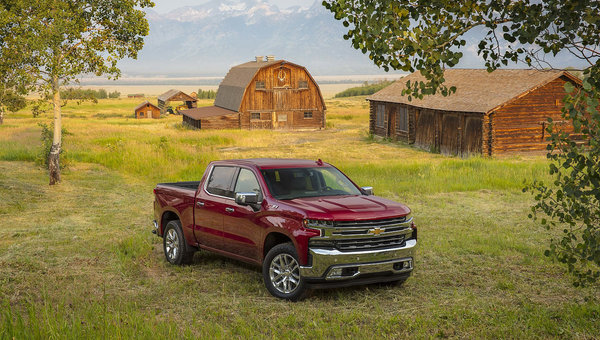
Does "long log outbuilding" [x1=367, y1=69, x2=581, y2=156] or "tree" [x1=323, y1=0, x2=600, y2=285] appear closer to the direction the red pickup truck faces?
the tree

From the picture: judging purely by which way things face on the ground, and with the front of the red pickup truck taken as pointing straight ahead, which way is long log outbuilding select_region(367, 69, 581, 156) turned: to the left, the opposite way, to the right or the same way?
to the right

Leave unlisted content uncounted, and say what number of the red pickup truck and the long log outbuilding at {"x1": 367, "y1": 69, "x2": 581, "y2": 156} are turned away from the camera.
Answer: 0

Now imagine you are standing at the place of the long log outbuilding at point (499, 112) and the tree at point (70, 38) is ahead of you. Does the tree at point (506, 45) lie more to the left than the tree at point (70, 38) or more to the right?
left

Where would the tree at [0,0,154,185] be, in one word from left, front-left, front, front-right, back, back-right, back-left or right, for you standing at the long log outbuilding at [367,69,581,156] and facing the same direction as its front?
front

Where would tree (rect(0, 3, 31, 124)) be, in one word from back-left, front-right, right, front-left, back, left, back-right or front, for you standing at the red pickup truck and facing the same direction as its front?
back

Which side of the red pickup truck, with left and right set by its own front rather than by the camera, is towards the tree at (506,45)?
front

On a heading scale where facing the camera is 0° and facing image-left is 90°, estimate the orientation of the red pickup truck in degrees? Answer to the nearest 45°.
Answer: approximately 315°

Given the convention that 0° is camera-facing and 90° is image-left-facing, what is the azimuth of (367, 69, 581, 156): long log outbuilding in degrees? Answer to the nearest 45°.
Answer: approximately 45°

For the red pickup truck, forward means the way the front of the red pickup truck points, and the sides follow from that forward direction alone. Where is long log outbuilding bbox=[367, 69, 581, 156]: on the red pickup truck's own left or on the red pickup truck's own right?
on the red pickup truck's own left

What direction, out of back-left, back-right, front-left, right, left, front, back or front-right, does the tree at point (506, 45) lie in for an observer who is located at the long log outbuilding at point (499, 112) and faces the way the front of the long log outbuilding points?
front-left
